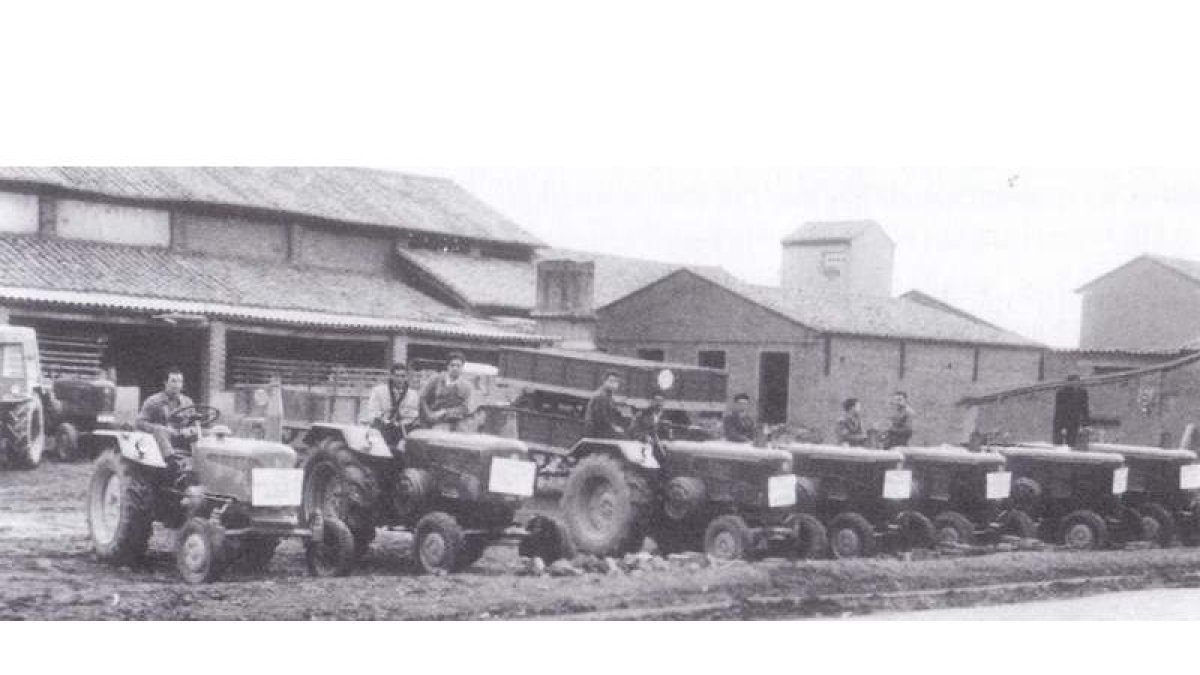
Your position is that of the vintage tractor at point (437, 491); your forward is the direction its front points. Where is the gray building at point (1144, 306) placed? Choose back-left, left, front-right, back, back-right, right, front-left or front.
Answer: front-left

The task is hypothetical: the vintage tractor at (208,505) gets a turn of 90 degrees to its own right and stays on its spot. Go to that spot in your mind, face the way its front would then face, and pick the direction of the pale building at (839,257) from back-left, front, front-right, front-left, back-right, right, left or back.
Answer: back-left

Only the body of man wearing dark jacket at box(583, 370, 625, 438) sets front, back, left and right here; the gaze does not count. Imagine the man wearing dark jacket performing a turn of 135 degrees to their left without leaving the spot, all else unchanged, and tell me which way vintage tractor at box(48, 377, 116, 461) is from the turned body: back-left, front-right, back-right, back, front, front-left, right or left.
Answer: left

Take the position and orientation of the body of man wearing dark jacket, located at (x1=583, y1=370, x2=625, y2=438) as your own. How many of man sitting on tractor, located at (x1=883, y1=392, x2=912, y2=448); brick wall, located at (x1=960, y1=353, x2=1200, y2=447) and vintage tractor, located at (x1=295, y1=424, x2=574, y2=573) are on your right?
1

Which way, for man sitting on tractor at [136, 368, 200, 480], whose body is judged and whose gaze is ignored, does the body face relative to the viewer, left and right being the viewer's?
facing the viewer and to the right of the viewer

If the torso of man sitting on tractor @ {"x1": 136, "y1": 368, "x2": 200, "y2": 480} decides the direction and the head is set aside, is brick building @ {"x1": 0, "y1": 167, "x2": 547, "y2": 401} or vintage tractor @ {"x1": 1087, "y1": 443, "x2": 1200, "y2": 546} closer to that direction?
the vintage tractor

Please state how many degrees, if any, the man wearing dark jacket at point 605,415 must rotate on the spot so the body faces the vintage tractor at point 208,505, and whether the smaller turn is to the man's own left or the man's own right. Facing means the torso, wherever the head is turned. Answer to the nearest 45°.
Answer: approximately 90° to the man's own right

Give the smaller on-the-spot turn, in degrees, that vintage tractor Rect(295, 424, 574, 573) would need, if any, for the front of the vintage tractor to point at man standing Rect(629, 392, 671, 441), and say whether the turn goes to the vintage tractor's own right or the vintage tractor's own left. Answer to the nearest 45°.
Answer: approximately 90° to the vintage tractor's own left
